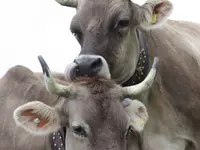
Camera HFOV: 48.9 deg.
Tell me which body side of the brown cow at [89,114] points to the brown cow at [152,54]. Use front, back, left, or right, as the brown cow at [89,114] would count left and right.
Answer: left

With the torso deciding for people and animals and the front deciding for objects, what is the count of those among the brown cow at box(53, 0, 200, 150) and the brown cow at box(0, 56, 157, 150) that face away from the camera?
0

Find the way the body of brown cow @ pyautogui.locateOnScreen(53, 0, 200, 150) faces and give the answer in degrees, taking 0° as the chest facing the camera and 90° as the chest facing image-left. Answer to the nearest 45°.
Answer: approximately 45°

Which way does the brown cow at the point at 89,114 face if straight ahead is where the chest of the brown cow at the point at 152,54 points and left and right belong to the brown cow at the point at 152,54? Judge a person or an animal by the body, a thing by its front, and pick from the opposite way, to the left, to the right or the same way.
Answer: to the left

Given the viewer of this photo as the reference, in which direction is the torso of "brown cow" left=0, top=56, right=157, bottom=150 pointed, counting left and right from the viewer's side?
facing the viewer and to the right of the viewer
